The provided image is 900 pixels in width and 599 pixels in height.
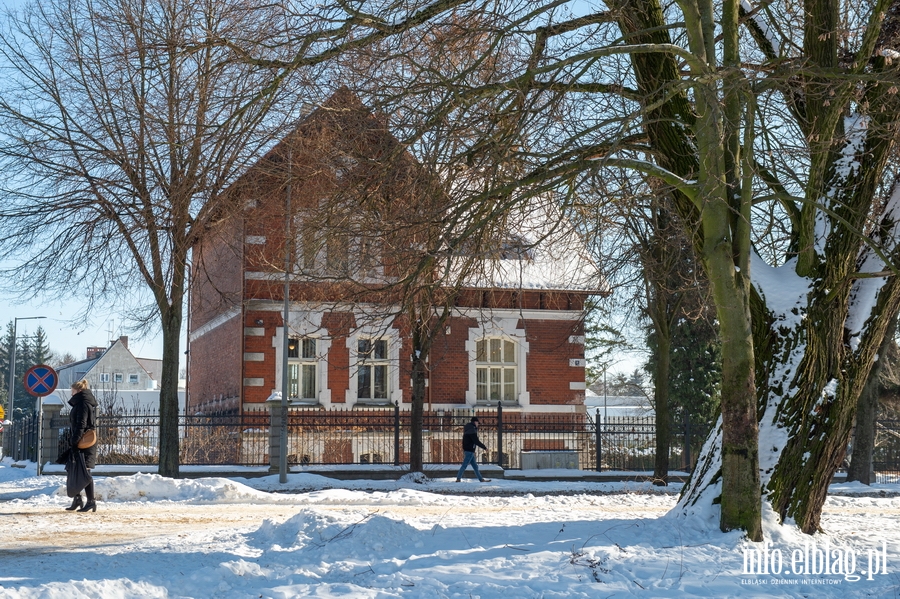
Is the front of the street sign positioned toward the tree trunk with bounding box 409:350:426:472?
no

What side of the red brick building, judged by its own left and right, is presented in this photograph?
front

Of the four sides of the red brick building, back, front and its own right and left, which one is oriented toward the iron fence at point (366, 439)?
front

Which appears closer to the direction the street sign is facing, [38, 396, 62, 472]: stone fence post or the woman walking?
the woman walking

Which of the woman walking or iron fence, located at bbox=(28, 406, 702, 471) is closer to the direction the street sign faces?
the woman walking

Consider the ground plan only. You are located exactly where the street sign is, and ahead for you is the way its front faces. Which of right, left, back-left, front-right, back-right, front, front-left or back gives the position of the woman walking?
front

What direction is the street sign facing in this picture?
toward the camera

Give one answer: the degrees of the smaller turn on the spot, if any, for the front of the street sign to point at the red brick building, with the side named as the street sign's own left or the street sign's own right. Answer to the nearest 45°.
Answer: approximately 135° to the street sign's own left

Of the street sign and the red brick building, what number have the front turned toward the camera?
2

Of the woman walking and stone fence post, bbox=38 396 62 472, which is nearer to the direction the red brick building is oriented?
the woman walking

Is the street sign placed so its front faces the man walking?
no

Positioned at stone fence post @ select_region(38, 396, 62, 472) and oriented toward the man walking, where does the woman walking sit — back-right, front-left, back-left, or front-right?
front-right

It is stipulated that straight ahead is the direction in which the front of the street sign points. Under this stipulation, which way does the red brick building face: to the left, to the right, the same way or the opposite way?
the same way

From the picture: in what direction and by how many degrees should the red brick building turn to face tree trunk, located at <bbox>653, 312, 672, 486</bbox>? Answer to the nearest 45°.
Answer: approximately 45° to its left

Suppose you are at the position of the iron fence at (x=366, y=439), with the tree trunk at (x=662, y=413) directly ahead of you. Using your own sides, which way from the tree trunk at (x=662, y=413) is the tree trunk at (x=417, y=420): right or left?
right

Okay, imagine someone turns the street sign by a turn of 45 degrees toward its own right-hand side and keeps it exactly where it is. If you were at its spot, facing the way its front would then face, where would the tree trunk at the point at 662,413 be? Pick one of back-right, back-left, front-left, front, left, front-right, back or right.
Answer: back-left

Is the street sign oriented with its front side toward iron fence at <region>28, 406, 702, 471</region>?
no

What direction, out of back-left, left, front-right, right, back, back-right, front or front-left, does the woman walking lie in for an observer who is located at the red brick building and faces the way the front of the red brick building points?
front
